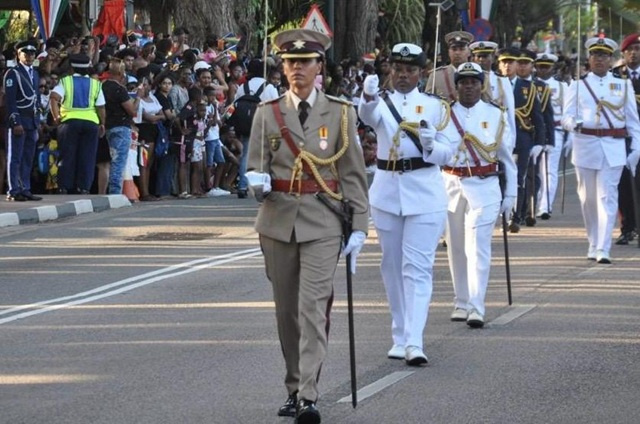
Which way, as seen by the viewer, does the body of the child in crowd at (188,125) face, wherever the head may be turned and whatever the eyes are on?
to the viewer's right

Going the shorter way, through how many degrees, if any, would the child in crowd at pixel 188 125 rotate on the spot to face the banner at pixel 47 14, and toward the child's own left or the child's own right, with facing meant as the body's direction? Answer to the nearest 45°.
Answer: approximately 135° to the child's own left

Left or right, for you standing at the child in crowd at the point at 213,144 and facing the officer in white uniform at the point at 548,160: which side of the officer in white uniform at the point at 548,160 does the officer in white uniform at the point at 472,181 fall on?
right

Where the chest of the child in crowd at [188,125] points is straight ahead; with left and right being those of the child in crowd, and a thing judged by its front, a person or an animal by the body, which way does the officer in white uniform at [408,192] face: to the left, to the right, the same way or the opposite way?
to the right

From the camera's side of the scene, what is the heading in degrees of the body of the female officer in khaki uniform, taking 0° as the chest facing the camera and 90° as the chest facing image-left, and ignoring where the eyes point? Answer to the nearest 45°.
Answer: approximately 0°
